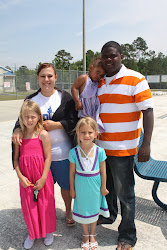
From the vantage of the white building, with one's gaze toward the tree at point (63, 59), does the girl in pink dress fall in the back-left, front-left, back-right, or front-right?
back-right

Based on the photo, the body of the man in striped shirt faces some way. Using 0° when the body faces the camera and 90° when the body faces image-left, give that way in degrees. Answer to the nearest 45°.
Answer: approximately 45°

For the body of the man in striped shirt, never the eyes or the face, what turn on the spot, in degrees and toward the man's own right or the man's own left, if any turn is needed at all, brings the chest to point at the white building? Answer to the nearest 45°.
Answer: approximately 90° to the man's own right

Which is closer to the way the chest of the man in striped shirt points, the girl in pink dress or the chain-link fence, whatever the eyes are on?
the girl in pink dress

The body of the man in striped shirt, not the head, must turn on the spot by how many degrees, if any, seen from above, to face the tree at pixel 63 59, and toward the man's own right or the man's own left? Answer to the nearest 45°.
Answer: approximately 135° to the man's own right
